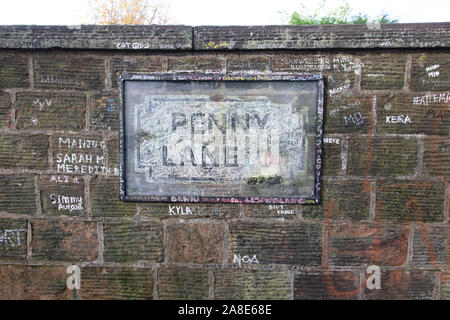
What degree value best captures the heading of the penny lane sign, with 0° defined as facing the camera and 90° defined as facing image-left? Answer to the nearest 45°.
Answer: approximately 0°
